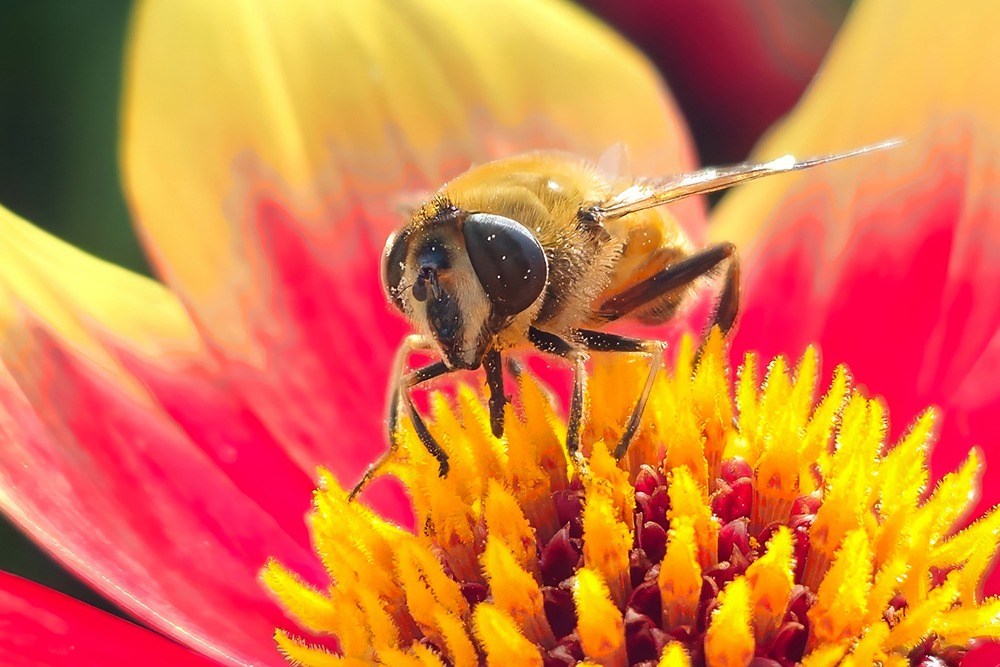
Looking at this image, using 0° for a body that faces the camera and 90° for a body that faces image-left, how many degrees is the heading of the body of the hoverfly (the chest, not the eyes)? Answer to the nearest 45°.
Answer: approximately 45°
